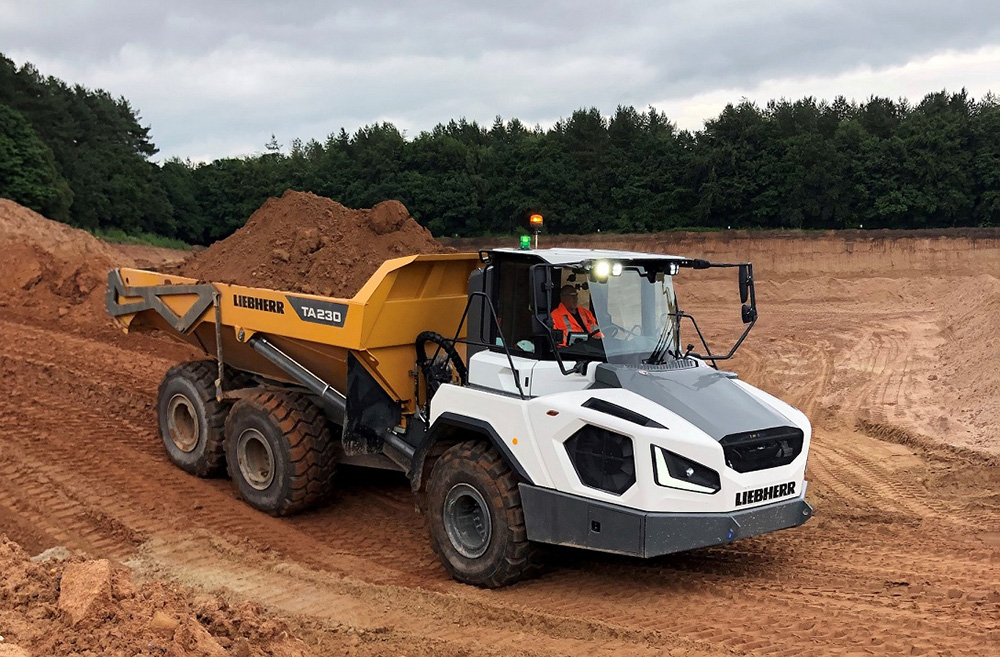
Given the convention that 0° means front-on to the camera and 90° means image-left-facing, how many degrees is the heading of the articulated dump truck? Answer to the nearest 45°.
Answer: approximately 315°

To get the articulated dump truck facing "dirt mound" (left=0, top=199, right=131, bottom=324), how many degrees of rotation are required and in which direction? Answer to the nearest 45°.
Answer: approximately 180°
